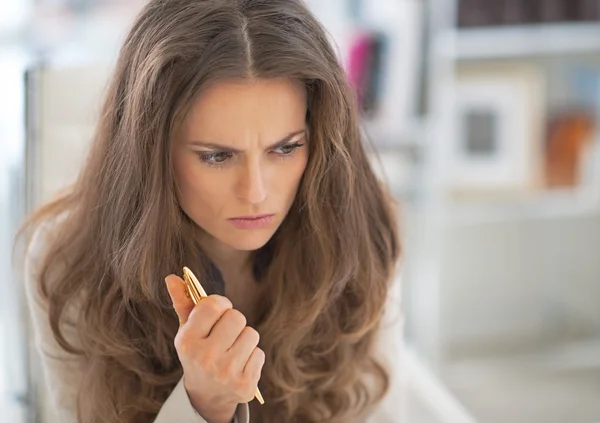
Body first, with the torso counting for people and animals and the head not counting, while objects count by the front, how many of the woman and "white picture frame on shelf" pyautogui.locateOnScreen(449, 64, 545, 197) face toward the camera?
2

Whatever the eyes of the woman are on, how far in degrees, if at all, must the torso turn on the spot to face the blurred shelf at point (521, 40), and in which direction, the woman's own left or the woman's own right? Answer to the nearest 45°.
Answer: approximately 135° to the woman's own left

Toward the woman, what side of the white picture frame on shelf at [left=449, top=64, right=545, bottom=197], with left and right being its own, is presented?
front

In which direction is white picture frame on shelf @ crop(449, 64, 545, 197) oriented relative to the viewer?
toward the camera

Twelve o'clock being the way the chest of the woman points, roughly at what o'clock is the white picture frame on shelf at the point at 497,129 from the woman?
The white picture frame on shelf is roughly at 7 o'clock from the woman.

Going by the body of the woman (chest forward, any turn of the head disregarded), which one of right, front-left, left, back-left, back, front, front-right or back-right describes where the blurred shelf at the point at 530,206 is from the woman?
back-left

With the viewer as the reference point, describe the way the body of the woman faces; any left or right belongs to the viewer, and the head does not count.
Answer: facing the viewer
